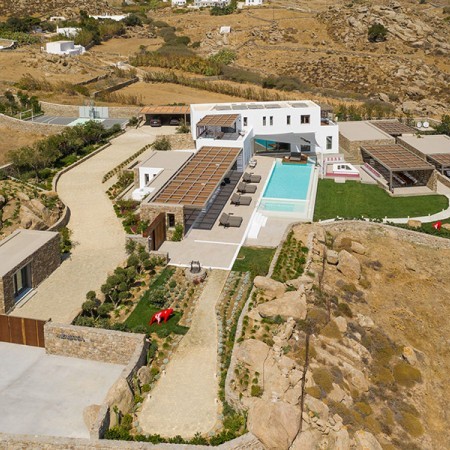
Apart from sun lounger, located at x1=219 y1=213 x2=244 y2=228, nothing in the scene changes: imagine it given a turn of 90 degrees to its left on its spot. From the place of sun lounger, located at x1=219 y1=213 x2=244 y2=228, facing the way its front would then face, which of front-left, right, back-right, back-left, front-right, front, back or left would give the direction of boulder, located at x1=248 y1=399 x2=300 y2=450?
back

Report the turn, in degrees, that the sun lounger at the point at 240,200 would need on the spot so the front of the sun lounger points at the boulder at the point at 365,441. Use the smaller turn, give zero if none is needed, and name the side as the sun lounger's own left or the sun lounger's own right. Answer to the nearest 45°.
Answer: approximately 90° to the sun lounger's own right

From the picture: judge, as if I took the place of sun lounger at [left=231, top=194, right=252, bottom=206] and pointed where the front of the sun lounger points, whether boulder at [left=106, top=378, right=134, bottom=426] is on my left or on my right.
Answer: on my right

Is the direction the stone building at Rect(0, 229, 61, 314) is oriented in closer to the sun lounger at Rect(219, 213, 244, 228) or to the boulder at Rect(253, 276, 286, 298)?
the boulder

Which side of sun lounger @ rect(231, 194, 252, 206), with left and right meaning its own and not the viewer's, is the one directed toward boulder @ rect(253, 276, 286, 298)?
right

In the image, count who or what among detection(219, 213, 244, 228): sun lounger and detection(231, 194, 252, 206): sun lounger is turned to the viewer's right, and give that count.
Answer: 2

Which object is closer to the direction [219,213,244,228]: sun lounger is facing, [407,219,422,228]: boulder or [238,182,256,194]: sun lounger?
the boulder

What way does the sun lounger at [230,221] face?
to the viewer's right

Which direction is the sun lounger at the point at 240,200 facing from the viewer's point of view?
to the viewer's right

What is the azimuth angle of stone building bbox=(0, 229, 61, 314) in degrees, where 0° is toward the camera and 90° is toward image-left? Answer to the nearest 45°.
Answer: approximately 315°
